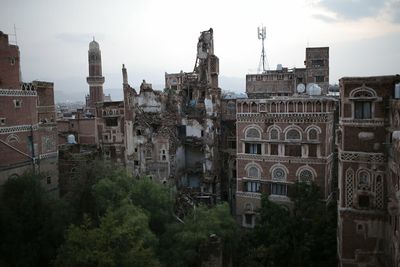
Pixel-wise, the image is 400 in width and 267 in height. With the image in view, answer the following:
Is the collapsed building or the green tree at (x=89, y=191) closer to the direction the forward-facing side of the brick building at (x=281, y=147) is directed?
the green tree

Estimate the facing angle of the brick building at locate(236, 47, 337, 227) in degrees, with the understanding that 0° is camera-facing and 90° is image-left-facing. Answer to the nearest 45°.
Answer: approximately 0°

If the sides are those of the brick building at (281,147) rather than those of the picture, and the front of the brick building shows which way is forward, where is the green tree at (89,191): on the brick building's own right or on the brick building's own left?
on the brick building's own right

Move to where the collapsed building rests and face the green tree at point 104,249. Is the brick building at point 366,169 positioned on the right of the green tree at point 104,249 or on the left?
left

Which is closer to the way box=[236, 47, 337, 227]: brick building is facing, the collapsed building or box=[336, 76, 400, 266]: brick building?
the brick building

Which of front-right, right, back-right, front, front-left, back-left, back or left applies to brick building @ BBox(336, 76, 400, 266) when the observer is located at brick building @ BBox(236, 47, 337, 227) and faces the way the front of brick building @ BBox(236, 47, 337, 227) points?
front-left

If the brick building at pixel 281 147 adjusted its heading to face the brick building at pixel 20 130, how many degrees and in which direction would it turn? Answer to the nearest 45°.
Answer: approximately 90° to its right

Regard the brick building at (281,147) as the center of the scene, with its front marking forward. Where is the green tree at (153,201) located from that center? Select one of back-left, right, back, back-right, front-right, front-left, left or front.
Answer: front-right

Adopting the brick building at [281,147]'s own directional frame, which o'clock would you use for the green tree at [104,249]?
The green tree is roughly at 1 o'clock from the brick building.
